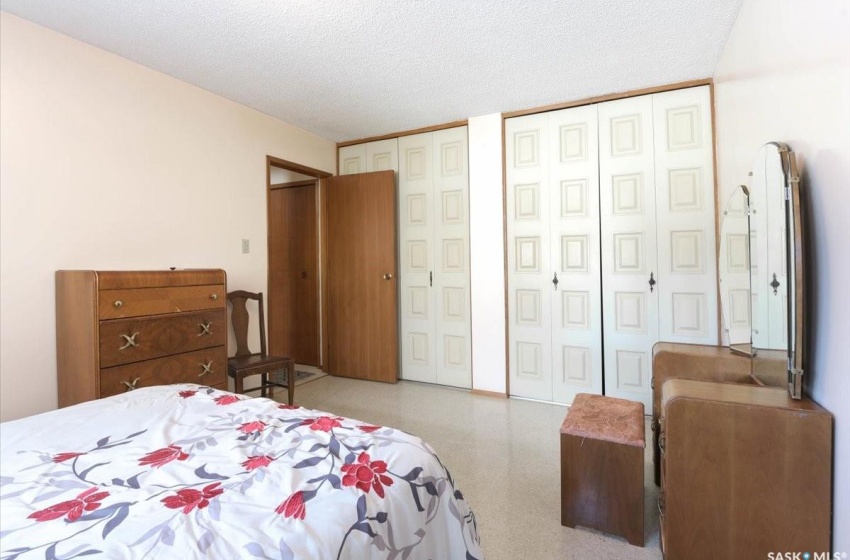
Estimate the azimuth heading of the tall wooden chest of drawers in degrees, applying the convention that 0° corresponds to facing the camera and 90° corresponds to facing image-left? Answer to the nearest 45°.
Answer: approximately 315°

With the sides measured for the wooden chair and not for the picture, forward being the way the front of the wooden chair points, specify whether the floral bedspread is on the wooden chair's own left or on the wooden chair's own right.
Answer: on the wooden chair's own right

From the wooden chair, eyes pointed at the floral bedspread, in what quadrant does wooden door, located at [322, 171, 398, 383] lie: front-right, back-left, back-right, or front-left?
back-left

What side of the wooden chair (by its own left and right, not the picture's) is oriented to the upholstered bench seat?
front

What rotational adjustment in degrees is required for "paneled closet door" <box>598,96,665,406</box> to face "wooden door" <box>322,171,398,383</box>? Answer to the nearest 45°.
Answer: approximately 90° to its right

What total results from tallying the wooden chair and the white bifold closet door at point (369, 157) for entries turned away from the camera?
0

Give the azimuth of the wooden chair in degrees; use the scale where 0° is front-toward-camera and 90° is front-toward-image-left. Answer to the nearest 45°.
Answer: approximately 315°

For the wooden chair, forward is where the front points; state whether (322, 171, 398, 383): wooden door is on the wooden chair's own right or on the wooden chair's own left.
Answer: on the wooden chair's own left

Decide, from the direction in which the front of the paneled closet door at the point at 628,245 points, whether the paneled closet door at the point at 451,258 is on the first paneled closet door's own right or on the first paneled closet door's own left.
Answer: on the first paneled closet door's own right

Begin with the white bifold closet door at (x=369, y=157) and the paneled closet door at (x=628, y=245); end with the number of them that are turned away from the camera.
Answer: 0
